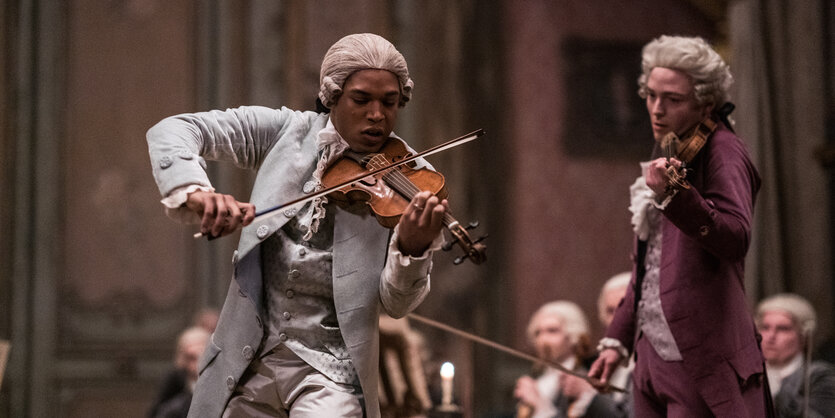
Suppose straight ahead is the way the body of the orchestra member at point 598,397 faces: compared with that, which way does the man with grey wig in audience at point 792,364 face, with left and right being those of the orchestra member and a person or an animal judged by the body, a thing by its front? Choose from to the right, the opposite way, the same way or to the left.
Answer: the same way

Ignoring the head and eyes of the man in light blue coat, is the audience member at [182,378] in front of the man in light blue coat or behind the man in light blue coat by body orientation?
behind

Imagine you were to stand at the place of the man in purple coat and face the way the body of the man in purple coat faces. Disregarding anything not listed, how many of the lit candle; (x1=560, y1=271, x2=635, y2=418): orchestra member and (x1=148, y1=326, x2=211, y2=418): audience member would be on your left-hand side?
0

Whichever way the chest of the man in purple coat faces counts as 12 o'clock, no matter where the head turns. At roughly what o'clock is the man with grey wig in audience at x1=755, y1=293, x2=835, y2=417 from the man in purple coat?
The man with grey wig in audience is roughly at 5 o'clock from the man in purple coat.

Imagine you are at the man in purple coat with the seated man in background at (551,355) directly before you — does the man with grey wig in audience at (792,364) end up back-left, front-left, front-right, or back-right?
front-right

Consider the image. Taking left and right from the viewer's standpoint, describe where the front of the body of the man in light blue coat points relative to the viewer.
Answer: facing the viewer

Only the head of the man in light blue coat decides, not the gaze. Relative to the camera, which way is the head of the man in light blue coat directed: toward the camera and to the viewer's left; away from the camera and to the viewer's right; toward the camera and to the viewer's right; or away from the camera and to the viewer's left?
toward the camera and to the viewer's right

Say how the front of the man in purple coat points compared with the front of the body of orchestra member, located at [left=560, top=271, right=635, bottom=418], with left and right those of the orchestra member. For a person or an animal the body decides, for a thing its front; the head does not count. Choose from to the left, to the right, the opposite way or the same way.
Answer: the same way

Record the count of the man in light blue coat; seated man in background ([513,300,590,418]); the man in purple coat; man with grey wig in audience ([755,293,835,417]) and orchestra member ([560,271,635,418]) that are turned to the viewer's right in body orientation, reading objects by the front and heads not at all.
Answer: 0

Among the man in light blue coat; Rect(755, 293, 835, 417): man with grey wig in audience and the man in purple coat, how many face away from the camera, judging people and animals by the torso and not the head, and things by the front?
0

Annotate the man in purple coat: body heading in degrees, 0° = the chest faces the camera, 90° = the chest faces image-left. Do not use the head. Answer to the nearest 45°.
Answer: approximately 45°

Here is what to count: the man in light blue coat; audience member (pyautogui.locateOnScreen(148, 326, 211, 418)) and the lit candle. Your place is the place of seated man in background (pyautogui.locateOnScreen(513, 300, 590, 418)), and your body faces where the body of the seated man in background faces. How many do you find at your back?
0

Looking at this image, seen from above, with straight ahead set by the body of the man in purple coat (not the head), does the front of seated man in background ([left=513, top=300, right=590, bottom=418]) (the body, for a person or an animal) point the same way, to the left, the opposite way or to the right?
the same way

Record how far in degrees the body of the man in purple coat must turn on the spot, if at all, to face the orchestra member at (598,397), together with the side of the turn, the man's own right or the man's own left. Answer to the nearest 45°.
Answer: approximately 135° to the man's own right

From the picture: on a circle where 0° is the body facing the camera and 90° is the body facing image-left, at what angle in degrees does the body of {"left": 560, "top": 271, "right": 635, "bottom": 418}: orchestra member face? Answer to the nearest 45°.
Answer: approximately 45°
